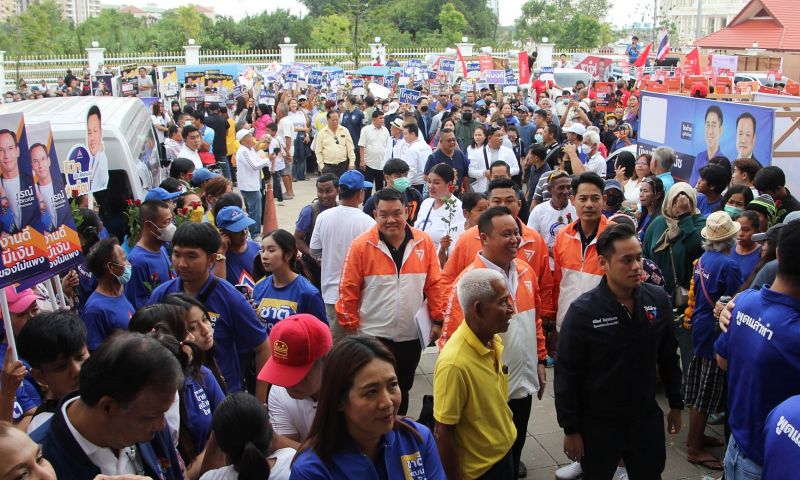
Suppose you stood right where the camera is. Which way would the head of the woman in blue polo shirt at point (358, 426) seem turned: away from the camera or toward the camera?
toward the camera

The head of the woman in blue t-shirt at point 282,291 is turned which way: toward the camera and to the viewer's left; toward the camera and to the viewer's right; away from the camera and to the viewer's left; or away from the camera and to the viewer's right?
toward the camera and to the viewer's left

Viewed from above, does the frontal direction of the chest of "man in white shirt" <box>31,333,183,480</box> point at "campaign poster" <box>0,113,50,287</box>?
no

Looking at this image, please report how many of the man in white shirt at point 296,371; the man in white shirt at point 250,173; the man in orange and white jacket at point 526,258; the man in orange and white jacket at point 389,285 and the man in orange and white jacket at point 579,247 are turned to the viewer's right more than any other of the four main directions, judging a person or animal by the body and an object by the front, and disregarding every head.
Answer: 1

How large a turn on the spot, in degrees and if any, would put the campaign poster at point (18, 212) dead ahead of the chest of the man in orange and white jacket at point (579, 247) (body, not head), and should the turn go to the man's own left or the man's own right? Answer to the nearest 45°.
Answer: approximately 45° to the man's own right

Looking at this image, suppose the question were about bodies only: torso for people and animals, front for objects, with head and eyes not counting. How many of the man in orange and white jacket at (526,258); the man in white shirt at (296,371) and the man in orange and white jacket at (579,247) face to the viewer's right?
0

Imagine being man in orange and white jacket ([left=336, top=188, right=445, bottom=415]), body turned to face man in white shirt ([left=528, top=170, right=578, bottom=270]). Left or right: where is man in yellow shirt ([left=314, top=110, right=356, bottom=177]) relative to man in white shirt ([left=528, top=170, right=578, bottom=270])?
left

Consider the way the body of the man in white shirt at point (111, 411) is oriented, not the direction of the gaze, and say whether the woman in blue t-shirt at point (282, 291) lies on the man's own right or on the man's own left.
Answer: on the man's own left

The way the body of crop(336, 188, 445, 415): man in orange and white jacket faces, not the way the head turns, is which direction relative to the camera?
toward the camera

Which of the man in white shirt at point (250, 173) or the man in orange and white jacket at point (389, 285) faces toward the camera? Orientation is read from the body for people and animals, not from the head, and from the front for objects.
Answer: the man in orange and white jacket

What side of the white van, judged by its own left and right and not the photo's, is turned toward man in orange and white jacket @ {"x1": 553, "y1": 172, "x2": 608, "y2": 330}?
front

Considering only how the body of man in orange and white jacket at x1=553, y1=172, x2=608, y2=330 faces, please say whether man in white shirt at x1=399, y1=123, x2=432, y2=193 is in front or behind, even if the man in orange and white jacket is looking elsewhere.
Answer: behind

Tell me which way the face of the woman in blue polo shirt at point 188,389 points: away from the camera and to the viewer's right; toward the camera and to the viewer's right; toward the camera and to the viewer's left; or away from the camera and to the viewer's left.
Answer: toward the camera and to the viewer's right
